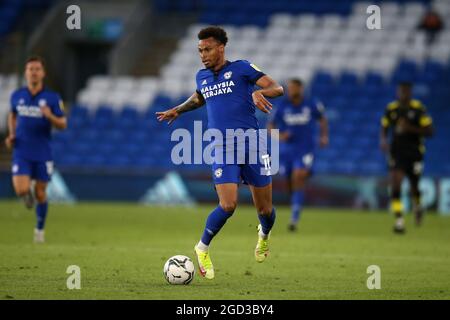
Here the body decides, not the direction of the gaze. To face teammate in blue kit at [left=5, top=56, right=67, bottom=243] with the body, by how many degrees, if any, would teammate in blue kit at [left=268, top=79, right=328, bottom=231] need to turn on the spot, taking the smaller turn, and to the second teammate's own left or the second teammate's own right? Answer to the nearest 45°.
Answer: approximately 45° to the second teammate's own right

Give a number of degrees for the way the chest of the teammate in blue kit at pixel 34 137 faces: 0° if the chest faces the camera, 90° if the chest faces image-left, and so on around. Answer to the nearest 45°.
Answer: approximately 0°

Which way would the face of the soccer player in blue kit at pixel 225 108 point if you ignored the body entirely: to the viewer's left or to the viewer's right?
to the viewer's left

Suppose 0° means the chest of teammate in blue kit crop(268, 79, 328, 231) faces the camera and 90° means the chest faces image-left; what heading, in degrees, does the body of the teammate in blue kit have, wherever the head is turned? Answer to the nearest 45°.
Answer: approximately 0°

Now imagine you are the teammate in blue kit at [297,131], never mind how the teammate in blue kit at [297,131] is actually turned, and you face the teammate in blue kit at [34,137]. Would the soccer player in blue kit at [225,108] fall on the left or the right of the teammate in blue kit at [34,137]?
left
